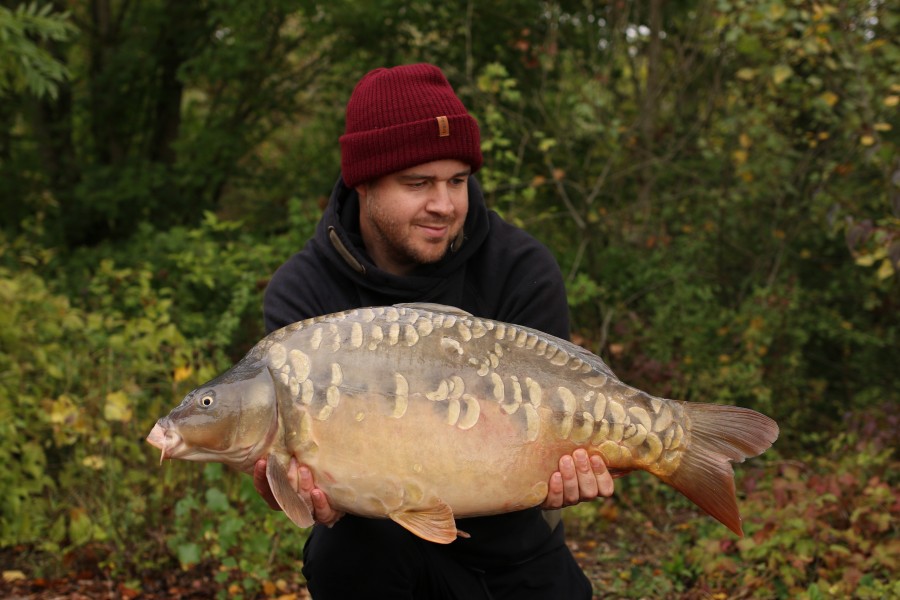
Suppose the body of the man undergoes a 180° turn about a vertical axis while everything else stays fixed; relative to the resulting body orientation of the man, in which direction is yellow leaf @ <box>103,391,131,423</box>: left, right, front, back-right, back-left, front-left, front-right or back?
front-left

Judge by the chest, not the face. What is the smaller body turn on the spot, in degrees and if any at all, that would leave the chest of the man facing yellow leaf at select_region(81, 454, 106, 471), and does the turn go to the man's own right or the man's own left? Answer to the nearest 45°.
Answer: approximately 135° to the man's own right

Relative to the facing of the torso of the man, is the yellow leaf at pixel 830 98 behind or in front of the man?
behind

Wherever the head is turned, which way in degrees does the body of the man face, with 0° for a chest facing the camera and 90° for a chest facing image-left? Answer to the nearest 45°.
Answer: approximately 0°

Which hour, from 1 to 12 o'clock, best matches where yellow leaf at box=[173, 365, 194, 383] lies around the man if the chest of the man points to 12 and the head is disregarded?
The yellow leaf is roughly at 5 o'clock from the man.

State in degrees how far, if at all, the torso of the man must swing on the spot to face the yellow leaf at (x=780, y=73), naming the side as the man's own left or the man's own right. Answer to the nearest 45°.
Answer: approximately 135° to the man's own left
